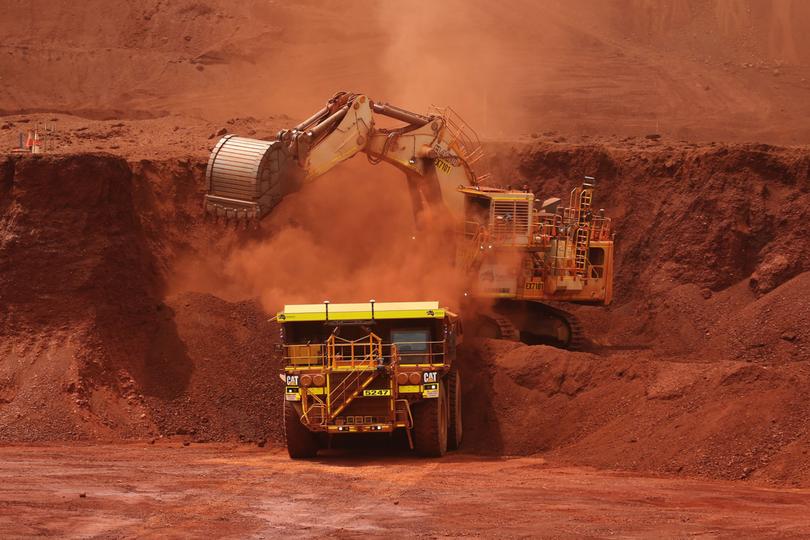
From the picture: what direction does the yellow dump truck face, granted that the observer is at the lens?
facing the viewer
